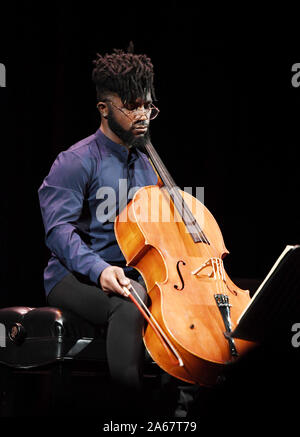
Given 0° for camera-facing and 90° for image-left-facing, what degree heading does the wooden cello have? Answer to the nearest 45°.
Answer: approximately 315°
